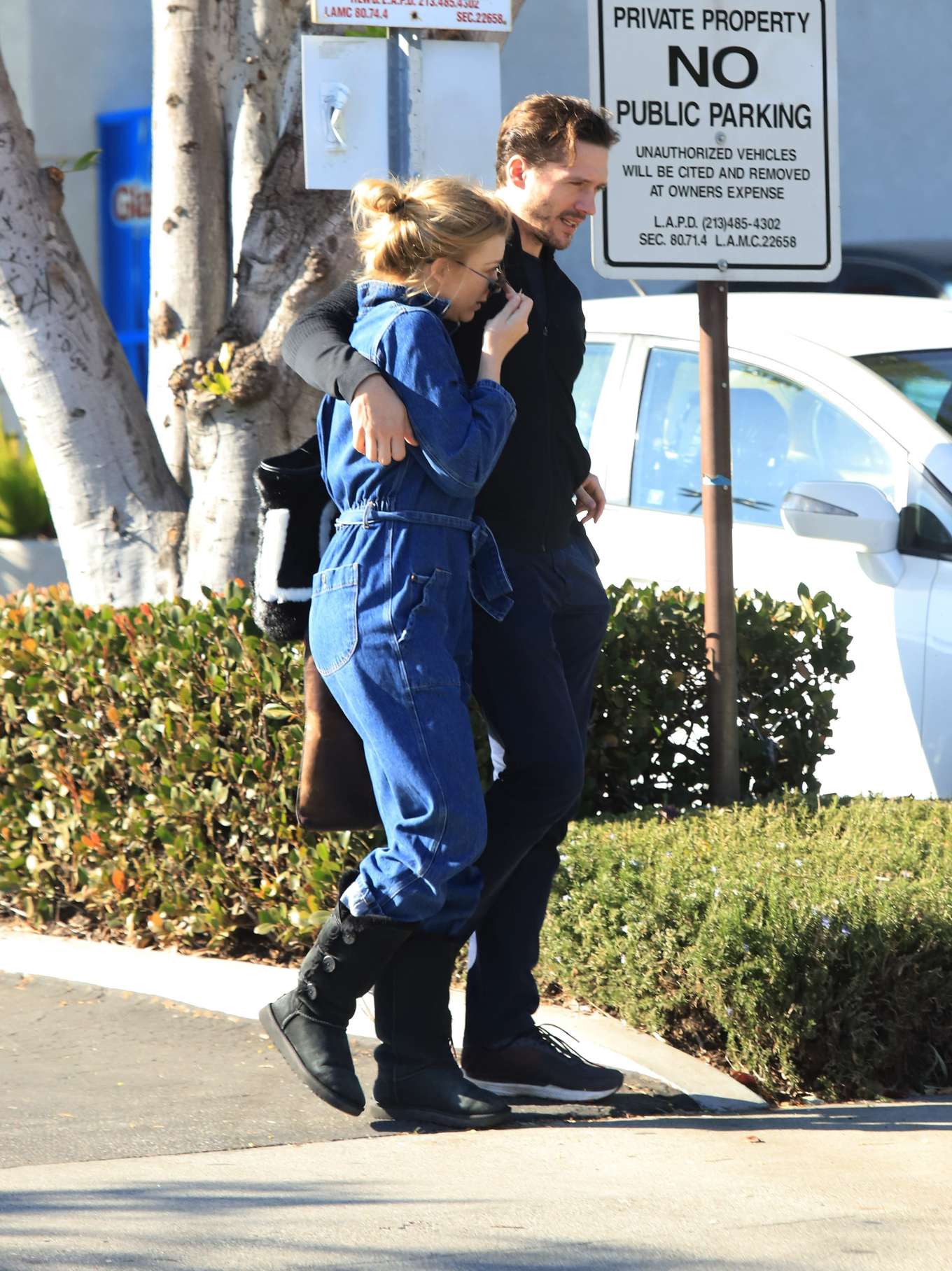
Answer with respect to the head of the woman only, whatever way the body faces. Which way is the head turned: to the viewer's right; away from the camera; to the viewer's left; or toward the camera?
to the viewer's right

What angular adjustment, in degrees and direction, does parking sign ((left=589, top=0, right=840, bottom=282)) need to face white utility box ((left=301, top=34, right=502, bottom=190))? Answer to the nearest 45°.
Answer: approximately 90° to its right

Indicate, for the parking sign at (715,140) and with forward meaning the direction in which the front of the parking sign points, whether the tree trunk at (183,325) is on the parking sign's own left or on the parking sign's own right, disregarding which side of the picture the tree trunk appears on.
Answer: on the parking sign's own right

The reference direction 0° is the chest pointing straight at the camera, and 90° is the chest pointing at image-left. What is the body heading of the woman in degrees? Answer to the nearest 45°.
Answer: approximately 270°

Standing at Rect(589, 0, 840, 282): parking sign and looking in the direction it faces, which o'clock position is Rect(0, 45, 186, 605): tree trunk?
The tree trunk is roughly at 4 o'clock from the parking sign.

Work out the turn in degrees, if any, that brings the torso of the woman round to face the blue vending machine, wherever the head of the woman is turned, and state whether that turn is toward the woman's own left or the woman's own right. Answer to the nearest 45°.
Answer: approximately 90° to the woman's own left

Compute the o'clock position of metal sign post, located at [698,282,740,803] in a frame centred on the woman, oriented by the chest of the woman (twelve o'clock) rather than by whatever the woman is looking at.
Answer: The metal sign post is roughly at 10 o'clock from the woman.

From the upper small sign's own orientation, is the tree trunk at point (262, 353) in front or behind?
behind

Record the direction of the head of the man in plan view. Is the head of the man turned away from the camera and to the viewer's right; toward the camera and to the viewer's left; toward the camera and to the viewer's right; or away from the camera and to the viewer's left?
toward the camera and to the viewer's right

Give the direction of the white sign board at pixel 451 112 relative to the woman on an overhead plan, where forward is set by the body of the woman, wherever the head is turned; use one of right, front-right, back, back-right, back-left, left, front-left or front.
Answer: left

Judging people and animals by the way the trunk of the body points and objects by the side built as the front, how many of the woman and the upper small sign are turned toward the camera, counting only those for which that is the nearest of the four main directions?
1
